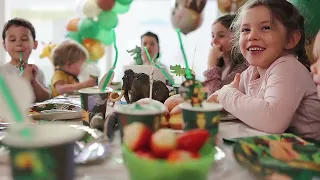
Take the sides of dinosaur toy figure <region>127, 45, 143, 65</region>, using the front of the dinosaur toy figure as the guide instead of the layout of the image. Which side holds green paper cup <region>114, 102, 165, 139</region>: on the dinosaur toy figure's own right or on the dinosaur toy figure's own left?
on the dinosaur toy figure's own left

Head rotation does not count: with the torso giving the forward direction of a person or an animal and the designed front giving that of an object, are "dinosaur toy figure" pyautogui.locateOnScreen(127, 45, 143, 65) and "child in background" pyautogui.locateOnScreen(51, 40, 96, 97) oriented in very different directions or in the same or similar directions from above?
very different directions

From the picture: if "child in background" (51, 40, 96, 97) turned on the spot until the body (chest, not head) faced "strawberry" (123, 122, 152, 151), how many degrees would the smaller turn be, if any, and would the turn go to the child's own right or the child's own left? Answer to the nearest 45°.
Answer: approximately 90° to the child's own right

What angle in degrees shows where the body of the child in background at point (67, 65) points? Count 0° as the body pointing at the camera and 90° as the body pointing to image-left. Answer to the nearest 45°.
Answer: approximately 270°

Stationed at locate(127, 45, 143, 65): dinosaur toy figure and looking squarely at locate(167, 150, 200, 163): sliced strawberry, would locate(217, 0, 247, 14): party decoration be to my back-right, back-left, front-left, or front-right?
back-left

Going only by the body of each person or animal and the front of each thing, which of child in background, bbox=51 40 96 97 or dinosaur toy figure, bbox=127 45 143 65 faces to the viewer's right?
the child in background
